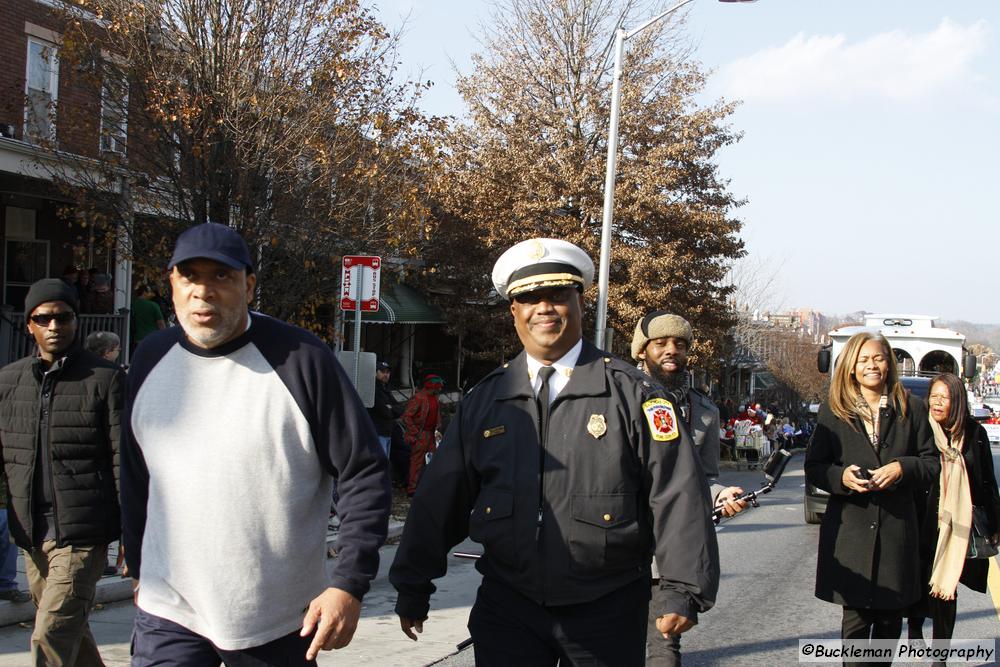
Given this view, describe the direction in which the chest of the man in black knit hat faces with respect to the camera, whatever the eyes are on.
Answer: toward the camera

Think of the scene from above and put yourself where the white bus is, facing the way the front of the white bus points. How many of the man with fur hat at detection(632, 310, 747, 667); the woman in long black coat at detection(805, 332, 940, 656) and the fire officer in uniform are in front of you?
3

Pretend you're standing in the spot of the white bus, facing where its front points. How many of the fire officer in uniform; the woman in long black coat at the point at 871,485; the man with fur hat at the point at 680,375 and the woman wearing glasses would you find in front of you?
4

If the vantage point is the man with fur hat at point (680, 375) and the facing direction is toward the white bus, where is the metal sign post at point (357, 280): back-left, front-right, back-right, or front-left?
front-left

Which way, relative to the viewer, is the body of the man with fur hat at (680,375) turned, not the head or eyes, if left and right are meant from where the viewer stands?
facing the viewer

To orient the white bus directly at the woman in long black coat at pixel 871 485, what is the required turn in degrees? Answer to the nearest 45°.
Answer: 0° — it already faces them

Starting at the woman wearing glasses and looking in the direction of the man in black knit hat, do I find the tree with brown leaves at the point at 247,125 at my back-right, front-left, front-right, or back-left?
front-right

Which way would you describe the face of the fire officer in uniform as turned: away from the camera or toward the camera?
toward the camera

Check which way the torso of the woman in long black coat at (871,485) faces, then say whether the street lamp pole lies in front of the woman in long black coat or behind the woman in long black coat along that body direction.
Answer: behind

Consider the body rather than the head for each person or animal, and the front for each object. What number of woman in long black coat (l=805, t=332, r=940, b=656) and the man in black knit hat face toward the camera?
2

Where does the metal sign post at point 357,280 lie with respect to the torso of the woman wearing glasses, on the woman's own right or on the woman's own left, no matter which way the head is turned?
on the woman's own right

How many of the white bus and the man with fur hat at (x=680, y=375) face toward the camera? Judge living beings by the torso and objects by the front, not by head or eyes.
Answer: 2

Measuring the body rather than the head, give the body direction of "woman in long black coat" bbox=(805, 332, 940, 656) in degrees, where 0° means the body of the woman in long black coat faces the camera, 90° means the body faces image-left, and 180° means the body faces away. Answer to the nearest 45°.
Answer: approximately 0°

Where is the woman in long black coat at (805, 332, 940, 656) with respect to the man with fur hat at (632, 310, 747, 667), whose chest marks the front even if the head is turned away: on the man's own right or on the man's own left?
on the man's own left

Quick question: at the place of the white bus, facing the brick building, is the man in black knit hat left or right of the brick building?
left

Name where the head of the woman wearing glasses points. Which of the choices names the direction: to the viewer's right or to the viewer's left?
to the viewer's left
